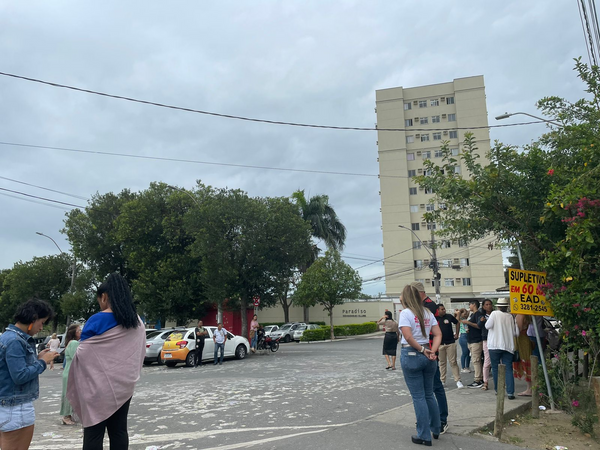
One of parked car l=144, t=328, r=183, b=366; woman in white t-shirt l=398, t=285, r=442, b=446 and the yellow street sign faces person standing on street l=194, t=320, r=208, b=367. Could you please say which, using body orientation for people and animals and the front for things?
the woman in white t-shirt

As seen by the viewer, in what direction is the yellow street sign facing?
toward the camera

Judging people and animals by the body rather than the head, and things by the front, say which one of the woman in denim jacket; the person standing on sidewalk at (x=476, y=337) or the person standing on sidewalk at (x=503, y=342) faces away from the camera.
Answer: the person standing on sidewalk at (x=503, y=342)

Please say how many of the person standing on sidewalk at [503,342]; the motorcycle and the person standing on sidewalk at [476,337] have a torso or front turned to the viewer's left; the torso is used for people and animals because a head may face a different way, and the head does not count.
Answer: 1

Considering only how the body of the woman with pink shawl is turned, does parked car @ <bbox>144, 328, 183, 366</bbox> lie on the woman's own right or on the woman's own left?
on the woman's own right

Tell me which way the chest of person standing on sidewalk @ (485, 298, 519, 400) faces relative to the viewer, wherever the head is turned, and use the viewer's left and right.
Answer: facing away from the viewer

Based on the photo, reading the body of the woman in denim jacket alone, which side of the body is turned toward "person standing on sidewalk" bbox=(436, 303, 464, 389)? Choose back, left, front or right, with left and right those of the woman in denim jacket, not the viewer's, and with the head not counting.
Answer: front

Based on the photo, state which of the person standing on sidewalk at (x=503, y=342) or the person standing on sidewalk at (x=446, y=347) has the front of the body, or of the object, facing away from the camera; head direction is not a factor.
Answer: the person standing on sidewalk at (x=503, y=342)

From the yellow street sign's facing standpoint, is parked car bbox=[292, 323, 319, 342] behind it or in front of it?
behind

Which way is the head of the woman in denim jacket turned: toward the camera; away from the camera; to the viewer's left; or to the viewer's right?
to the viewer's right
